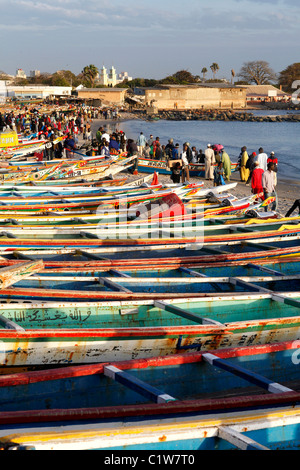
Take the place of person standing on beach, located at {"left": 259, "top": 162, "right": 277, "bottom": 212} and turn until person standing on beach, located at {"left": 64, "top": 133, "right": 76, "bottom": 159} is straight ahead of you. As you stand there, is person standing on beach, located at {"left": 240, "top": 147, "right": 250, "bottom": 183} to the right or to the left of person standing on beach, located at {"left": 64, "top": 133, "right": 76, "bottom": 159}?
right

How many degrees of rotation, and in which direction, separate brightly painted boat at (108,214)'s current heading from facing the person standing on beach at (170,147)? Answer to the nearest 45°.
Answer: approximately 90° to its left

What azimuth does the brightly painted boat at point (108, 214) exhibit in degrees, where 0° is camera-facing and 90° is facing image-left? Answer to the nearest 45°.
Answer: approximately 270°

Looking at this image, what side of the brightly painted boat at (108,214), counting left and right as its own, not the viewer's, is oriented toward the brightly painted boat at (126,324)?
right
